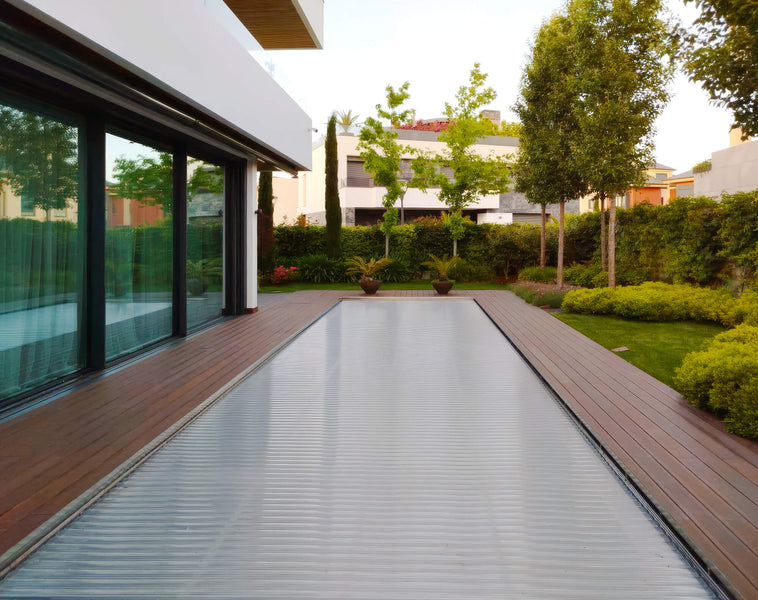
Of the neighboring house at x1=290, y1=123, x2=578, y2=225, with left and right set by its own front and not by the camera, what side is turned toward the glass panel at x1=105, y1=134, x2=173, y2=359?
front

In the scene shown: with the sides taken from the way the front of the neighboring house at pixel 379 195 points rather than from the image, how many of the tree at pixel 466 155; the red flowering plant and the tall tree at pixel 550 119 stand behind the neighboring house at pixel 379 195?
0

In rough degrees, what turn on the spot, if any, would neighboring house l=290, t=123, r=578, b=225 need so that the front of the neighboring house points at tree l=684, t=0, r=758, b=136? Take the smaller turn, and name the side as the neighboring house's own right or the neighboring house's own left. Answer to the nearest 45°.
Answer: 0° — it already faces it

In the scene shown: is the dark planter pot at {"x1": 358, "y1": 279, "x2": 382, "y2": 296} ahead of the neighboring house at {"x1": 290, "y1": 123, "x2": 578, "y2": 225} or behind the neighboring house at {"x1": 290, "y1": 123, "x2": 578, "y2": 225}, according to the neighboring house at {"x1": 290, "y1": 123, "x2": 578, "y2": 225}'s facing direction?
ahead

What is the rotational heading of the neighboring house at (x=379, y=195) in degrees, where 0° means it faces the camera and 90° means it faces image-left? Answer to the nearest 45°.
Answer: approximately 0°

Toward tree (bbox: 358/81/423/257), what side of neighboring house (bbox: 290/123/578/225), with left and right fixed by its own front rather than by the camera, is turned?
front

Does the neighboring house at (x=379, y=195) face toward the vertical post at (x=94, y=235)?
yes

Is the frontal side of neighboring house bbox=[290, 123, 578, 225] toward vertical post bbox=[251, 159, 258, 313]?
yes

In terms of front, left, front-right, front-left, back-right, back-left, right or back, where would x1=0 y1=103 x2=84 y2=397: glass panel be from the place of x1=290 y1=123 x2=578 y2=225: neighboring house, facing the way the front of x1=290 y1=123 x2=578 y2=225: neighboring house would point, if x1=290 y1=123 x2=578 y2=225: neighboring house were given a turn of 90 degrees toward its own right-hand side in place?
left

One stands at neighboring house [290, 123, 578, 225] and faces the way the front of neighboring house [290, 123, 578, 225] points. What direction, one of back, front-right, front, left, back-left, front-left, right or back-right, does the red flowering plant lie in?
front

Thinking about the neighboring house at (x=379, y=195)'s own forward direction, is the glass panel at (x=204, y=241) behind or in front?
in front

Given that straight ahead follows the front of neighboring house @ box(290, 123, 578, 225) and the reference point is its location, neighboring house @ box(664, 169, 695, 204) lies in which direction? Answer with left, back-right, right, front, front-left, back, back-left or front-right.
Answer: left

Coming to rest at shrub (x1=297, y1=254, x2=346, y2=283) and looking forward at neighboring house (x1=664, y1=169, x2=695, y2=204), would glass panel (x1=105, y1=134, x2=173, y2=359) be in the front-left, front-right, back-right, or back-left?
back-right

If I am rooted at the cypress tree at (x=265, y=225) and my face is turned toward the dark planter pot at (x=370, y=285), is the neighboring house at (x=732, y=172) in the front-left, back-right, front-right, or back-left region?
front-left

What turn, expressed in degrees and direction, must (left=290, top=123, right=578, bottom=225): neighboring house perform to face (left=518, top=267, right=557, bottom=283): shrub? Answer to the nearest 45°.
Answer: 0° — it already faces it

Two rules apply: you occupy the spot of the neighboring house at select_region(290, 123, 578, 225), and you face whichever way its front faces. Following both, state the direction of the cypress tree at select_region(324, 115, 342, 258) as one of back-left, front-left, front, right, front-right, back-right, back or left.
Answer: front
